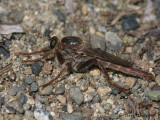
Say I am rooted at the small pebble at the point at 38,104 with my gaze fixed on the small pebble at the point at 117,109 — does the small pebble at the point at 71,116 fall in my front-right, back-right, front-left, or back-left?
front-right

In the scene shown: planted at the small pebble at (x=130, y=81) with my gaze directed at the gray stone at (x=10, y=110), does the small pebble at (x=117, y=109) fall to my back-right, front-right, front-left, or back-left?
front-left

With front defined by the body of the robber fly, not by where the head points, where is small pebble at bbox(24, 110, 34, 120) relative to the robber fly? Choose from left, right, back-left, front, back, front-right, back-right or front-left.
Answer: front-left

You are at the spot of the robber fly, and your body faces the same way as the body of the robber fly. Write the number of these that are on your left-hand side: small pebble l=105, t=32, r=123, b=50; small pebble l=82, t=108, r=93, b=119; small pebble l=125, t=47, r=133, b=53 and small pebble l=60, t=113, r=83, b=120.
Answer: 2

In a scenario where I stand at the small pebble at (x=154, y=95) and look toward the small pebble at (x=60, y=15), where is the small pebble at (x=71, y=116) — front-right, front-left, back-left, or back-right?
front-left

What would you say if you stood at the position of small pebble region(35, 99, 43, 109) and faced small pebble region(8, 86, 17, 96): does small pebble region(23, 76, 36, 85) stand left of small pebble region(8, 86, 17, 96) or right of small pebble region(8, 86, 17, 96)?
right

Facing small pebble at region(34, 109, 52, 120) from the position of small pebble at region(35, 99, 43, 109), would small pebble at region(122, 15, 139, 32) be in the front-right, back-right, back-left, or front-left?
back-left

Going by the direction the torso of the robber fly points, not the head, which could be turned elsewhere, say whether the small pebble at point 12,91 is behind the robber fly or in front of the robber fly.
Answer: in front

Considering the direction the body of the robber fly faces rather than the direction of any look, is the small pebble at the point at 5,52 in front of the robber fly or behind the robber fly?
in front

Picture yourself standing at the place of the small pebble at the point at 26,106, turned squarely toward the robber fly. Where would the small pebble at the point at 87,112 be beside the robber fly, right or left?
right

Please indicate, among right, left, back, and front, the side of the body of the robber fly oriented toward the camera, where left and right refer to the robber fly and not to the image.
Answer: left

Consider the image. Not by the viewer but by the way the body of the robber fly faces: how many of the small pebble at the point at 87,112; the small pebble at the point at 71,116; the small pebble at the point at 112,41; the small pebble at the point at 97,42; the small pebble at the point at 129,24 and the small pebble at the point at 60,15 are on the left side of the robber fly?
2

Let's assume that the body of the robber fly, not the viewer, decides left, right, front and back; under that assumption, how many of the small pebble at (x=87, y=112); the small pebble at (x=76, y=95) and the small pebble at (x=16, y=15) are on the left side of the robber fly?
2

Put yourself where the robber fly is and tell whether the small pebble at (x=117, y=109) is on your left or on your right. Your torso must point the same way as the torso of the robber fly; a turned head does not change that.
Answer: on your left

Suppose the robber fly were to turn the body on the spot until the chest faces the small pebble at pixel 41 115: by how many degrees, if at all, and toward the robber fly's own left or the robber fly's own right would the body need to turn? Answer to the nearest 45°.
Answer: approximately 45° to the robber fly's own left

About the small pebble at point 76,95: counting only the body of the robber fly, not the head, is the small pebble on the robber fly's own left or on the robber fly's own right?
on the robber fly's own left

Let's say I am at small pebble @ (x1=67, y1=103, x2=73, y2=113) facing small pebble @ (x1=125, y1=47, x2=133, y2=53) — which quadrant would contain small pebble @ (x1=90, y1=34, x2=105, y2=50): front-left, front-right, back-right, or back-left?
front-left
